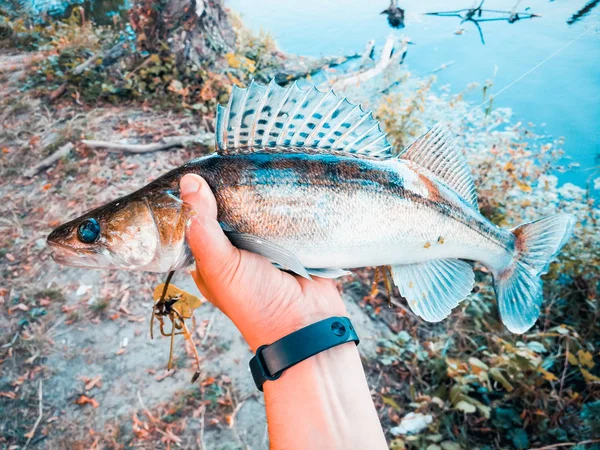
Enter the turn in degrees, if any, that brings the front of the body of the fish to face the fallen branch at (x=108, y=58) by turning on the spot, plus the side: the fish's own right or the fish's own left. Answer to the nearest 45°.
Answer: approximately 45° to the fish's own right

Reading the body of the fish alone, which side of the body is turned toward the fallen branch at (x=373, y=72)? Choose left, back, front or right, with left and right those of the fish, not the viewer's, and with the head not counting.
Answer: right

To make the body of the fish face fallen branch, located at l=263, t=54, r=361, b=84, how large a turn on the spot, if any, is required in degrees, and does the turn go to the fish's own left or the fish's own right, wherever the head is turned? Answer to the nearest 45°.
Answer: approximately 90° to the fish's own right

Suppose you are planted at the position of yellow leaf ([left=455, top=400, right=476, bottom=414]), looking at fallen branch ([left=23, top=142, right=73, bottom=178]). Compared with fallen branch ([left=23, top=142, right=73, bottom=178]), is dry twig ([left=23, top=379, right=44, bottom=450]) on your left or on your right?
left

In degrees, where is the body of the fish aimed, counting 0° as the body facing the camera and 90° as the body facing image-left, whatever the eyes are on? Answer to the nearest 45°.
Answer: approximately 90°
